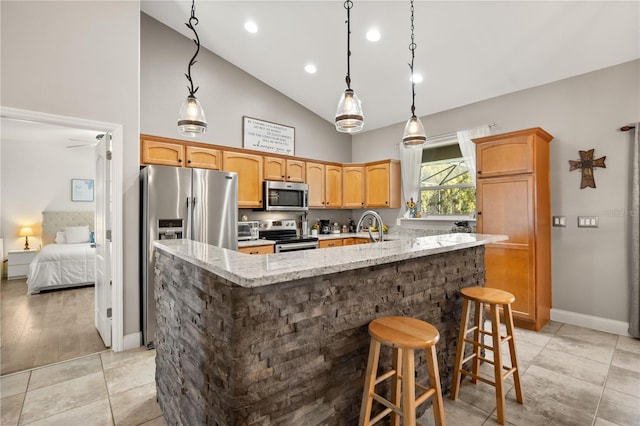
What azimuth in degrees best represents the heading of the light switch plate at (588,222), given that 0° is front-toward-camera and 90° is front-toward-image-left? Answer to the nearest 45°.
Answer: approximately 0°

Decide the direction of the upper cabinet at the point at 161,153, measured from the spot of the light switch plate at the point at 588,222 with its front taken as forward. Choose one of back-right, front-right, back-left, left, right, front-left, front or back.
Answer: front-right

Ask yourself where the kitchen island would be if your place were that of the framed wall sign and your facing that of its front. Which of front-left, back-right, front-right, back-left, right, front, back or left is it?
front-right

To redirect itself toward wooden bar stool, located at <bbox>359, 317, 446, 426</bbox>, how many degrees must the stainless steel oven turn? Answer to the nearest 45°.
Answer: approximately 45° to its right

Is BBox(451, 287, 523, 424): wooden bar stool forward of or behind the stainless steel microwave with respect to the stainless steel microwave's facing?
forward

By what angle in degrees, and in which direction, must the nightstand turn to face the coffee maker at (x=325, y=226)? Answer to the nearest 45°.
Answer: approximately 45° to its left

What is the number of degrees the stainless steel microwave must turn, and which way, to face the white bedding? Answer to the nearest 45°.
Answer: approximately 135° to its right
